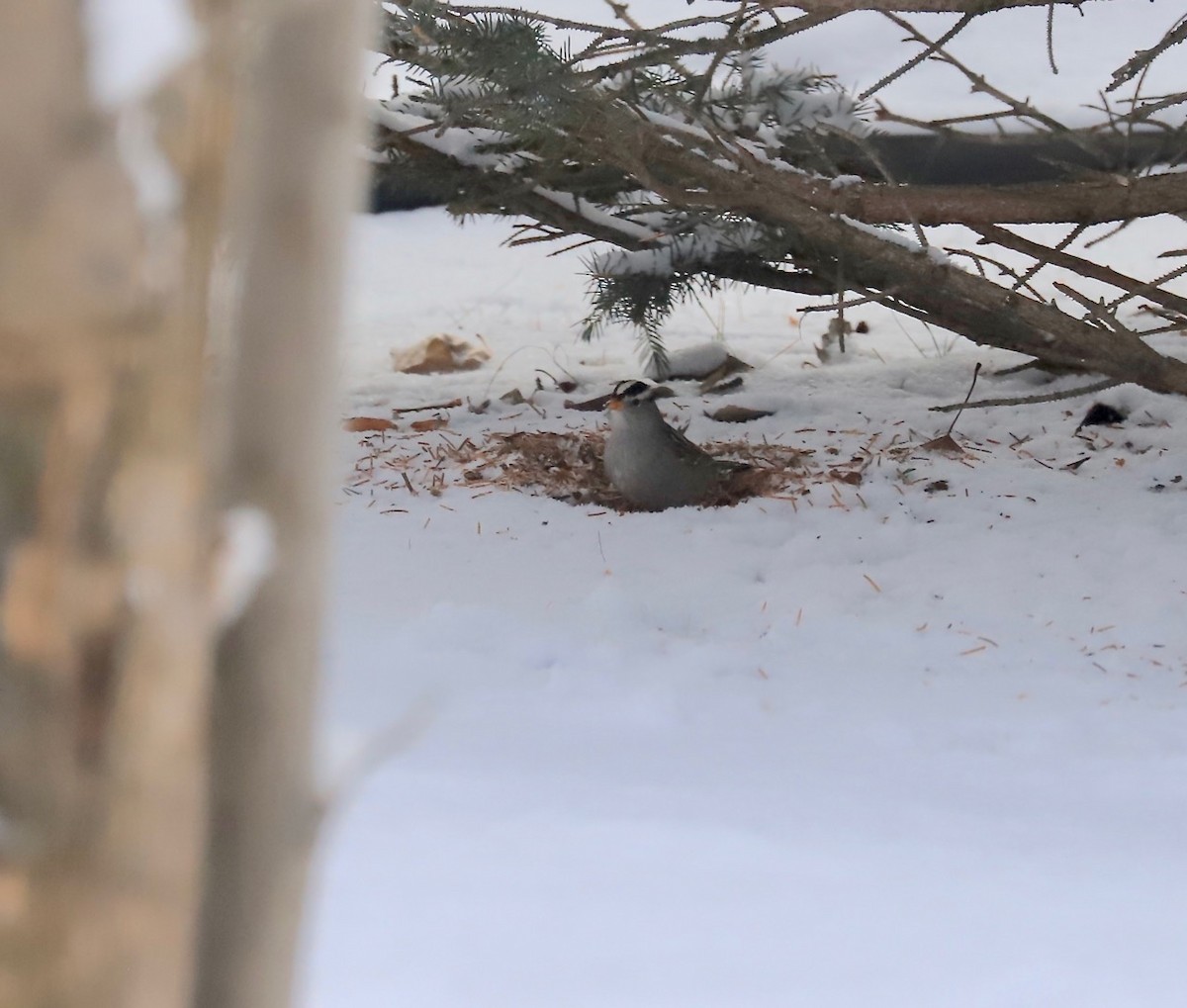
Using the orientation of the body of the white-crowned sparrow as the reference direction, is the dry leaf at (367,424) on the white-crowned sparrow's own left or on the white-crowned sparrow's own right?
on the white-crowned sparrow's own right

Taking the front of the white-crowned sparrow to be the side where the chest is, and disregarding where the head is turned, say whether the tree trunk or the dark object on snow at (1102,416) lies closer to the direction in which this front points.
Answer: the tree trunk

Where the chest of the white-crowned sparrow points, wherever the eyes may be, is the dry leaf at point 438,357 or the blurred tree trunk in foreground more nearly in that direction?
the blurred tree trunk in foreground

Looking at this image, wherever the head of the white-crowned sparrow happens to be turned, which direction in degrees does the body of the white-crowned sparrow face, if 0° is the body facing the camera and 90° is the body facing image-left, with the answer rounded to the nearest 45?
approximately 45°

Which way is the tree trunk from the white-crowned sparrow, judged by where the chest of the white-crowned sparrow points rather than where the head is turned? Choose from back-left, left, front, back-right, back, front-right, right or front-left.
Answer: front-left

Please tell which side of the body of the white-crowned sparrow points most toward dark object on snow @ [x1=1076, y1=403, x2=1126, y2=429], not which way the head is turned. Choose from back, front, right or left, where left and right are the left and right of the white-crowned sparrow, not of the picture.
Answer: back

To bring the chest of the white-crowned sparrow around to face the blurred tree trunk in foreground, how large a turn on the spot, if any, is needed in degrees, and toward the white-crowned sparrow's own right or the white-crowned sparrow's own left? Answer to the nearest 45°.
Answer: approximately 45° to the white-crowned sparrow's own left

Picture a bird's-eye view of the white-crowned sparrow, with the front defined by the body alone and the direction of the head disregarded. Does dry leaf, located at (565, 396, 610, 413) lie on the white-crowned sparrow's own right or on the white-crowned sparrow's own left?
on the white-crowned sparrow's own right

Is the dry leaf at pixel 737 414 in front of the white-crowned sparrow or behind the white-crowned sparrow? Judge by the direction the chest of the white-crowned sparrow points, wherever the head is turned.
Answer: behind
